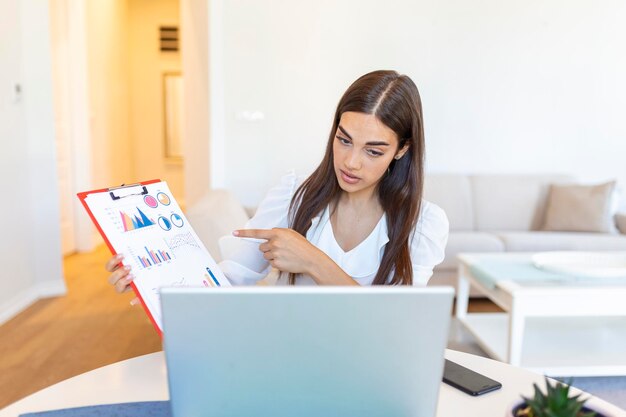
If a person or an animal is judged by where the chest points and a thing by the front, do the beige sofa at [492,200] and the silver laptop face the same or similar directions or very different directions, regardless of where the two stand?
very different directions

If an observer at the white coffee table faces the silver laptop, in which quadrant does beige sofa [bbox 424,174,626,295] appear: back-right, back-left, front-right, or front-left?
back-right

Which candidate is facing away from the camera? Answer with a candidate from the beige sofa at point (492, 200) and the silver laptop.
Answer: the silver laptop

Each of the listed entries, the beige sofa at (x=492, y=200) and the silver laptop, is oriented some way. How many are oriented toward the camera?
1

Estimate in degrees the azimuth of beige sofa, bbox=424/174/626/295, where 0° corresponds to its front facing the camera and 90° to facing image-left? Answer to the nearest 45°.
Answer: approximately 0°

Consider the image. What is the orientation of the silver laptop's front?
away from the camera

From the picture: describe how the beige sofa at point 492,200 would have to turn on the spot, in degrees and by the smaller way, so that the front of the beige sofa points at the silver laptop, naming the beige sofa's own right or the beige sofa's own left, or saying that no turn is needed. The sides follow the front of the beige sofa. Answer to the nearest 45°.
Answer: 0° — it already faces it

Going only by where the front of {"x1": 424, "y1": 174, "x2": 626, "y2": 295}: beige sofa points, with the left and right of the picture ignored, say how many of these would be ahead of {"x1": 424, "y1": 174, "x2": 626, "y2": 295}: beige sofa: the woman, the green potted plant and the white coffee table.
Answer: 3

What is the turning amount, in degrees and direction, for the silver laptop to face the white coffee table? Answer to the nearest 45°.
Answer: approximately 45° to its right
